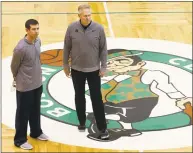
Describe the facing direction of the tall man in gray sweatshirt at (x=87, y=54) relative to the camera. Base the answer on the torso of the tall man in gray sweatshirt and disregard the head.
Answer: toward the camera

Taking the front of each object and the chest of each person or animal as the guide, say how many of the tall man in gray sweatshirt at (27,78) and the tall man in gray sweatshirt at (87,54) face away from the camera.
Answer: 0

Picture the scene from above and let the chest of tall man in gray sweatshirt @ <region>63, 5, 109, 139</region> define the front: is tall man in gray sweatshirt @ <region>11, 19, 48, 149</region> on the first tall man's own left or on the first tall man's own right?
on the first tall man's own right

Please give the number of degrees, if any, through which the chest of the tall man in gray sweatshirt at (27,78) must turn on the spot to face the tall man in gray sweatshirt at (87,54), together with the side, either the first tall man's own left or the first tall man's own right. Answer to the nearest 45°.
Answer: approximately 45° to the first tall man's own left

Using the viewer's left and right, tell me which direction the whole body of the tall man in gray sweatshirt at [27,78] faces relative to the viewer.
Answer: facing the viewer and to the right of the viewer
